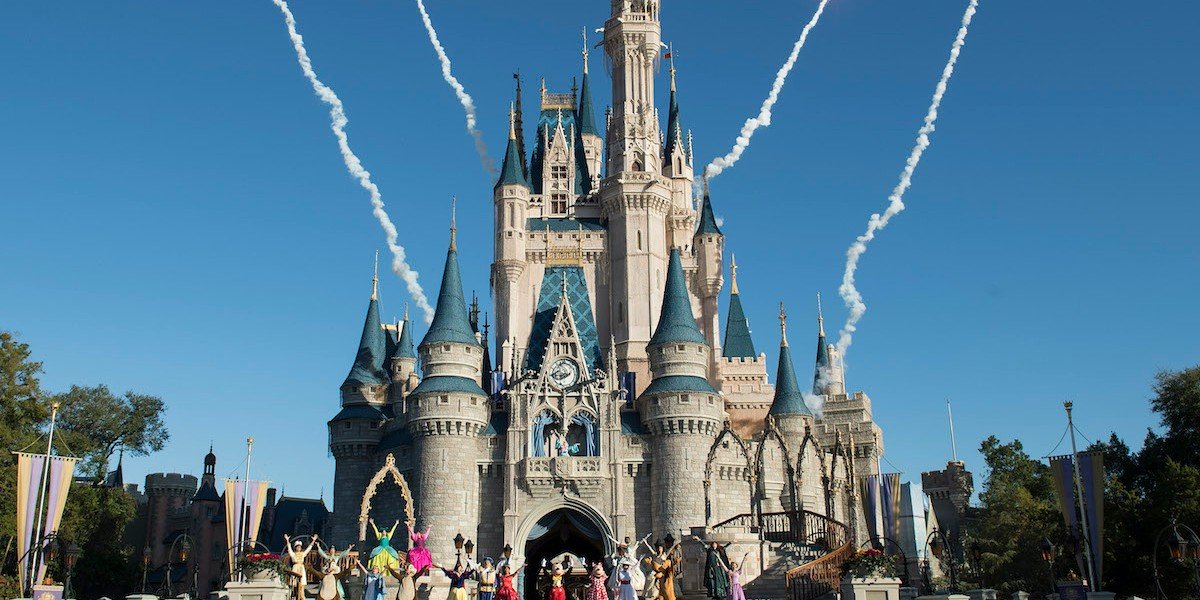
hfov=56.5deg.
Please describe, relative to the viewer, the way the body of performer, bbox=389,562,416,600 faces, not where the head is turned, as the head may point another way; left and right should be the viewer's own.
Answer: facing the viewer

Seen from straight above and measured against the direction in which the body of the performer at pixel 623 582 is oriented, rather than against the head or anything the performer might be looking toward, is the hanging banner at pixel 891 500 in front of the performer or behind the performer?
behind

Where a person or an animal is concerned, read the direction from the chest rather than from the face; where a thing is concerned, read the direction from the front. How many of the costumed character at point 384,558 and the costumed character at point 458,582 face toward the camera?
2

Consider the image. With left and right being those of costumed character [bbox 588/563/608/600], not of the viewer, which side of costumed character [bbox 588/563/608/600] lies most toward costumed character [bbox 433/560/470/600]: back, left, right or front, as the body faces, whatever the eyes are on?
right

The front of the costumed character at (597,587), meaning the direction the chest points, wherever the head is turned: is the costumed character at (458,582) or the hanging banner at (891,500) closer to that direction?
the costumed character

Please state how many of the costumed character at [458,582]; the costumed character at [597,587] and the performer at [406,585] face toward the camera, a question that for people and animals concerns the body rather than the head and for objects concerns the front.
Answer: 3

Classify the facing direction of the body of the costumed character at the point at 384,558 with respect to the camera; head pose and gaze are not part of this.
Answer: toward the camera

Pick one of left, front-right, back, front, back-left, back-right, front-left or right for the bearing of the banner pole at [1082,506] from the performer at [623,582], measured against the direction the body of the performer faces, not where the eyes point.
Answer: back-left

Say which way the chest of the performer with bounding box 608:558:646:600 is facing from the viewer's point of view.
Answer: toward the camera

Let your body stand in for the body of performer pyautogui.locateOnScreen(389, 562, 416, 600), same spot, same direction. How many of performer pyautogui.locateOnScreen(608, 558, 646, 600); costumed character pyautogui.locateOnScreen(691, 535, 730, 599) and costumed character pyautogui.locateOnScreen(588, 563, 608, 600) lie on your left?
3

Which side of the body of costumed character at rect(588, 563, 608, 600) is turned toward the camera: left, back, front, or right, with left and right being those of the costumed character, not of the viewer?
front

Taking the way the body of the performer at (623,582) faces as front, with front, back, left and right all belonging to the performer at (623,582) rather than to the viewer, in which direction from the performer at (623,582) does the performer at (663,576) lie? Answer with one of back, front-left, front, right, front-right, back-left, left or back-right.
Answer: left

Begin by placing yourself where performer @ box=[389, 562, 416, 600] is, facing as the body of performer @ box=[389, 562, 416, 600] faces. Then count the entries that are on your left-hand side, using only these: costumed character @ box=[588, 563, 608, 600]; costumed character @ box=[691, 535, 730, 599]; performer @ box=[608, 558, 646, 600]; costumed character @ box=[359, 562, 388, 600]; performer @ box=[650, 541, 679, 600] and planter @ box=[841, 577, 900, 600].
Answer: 5

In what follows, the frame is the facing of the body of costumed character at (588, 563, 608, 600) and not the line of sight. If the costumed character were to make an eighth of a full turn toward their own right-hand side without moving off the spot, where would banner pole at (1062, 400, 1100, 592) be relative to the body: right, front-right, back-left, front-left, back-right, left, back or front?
back

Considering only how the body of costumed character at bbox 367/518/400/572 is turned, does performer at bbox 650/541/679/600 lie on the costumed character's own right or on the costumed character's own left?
on the costumed character's own left

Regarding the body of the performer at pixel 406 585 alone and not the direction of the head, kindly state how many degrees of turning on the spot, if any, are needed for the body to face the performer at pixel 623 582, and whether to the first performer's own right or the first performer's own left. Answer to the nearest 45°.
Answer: approximately 90° to the first performer's own left
